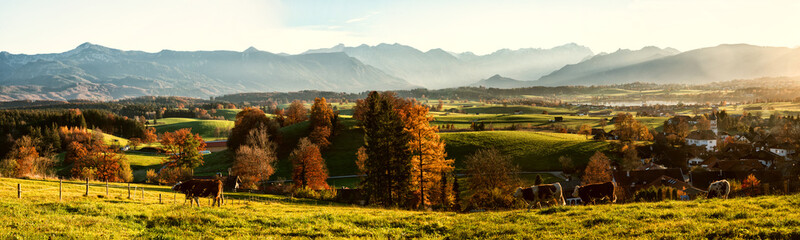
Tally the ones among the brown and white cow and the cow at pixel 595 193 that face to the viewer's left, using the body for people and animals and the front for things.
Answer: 2

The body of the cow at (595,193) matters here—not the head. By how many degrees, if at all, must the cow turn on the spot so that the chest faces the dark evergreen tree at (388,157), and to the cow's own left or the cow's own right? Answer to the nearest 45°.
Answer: approximately 45° to the cow's own right

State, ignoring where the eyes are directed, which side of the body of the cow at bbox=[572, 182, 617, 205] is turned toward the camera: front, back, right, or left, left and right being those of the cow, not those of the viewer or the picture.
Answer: left

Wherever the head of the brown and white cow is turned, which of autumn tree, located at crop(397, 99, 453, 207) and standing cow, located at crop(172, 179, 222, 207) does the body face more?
the standing cow

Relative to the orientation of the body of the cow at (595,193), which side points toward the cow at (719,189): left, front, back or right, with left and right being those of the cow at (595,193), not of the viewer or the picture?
back

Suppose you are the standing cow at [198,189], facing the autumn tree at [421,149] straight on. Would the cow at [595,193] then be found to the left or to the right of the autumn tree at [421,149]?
right

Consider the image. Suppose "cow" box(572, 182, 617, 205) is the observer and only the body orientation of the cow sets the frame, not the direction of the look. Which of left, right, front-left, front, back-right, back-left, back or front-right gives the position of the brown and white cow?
front-left

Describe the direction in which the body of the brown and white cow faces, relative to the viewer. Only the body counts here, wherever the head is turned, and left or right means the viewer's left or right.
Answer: facing to the left of the viewer

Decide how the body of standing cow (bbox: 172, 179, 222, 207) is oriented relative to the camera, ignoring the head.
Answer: to the viewer's left
